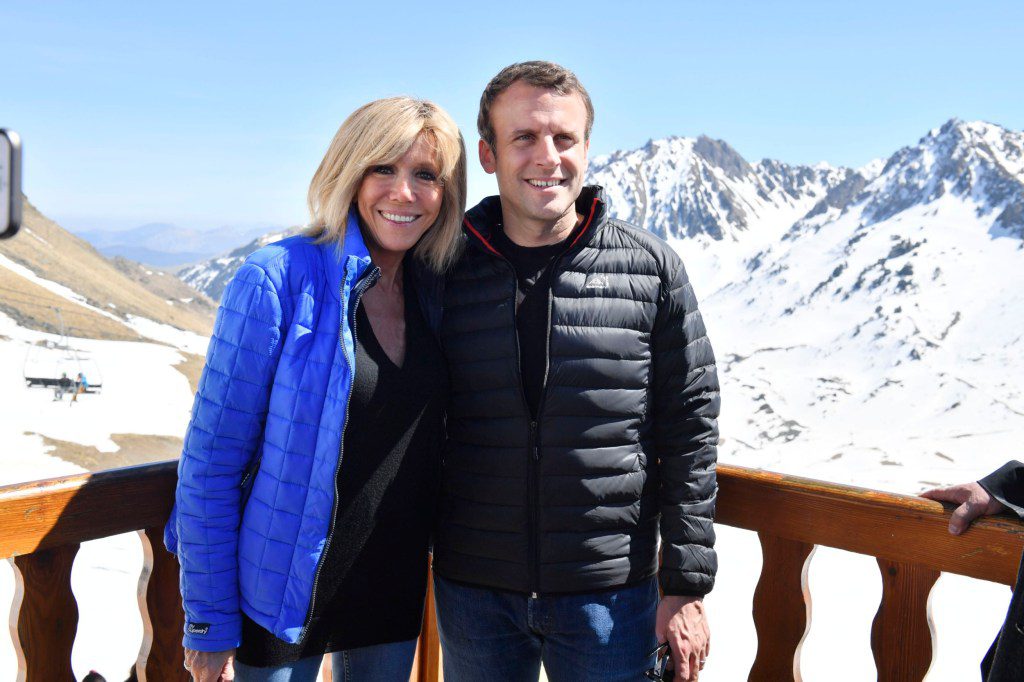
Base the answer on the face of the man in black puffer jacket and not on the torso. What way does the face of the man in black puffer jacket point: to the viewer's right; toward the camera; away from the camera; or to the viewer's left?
toward the camera

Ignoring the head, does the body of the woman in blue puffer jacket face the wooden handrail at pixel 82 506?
no

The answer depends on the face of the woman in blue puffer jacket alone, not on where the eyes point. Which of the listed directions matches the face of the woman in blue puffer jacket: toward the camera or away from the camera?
toward the camera

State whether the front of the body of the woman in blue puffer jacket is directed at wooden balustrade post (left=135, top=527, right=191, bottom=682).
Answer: no

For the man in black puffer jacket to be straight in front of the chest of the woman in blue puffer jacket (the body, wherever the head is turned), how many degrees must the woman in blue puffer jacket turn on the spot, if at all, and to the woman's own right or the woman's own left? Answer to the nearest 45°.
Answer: approximately 45° to the woman's own left

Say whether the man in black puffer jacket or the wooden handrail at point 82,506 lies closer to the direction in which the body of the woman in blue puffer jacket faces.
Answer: the man in black puffer jacket

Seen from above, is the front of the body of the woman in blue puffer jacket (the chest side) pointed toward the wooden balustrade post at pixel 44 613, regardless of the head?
no

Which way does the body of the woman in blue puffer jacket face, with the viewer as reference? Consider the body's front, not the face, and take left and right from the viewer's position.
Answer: facing the viewer and to the right of the viewer
